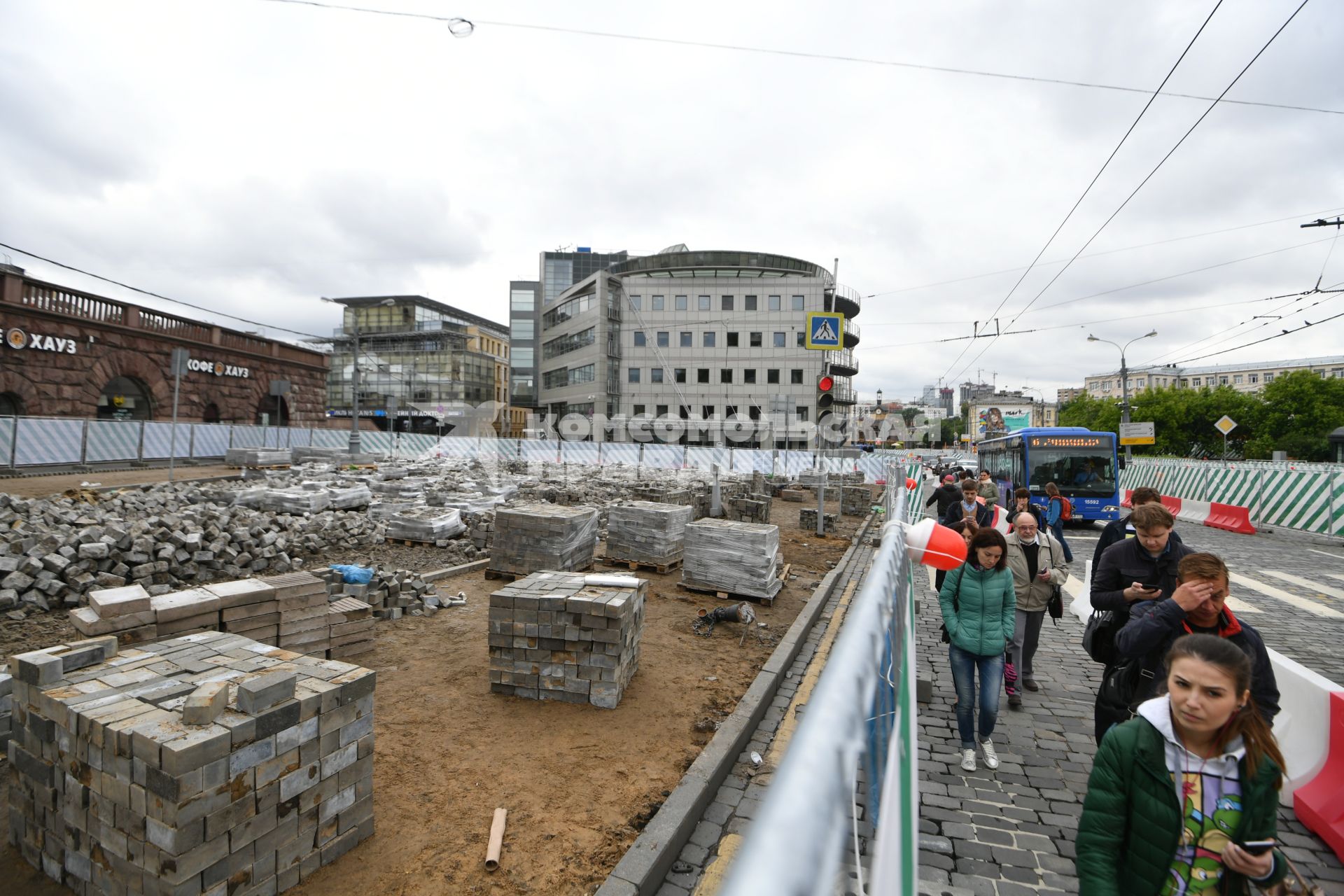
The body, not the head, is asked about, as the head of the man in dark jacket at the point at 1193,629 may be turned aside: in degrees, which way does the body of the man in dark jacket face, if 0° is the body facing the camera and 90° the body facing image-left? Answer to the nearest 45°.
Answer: approximately 0°

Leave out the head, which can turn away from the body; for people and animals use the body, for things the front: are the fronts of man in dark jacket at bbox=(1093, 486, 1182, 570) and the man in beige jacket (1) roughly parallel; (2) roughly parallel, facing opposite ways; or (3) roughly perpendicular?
roughly parallel

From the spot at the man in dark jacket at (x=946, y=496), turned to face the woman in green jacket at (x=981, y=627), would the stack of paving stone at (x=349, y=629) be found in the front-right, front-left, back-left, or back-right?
front-right

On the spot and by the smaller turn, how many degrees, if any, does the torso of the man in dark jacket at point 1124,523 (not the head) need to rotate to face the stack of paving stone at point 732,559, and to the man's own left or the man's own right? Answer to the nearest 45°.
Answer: approximately 90° to the man's own right

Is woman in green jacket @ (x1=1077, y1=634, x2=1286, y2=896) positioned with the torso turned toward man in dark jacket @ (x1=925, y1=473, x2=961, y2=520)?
no

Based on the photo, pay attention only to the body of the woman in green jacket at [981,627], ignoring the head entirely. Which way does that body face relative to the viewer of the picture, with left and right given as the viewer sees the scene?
facing the viewer

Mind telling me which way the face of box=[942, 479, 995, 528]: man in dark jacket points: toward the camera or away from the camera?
toward the camera

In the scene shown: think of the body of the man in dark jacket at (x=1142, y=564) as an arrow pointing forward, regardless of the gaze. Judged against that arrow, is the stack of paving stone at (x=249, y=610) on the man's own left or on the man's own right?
on the man's own right

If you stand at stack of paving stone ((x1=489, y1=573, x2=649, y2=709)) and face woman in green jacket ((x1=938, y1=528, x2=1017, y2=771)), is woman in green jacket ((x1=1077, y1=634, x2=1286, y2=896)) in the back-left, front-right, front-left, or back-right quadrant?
front-right

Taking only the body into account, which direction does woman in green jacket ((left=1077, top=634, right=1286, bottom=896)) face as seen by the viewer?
toward the camera

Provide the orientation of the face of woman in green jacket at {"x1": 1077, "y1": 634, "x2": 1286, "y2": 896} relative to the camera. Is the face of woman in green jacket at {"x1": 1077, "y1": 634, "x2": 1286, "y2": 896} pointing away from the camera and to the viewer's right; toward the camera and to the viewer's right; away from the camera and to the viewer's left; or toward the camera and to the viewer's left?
toward the camera and to the viewer's left

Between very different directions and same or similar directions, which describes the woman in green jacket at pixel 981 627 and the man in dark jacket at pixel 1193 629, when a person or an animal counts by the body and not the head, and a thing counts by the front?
same or similar directions

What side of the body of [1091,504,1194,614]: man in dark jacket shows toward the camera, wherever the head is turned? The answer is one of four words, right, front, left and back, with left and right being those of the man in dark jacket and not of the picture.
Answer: front

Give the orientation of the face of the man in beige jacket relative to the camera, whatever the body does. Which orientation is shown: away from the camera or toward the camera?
toward the camera

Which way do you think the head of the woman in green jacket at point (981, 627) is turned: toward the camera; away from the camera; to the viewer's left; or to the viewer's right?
toward the camera

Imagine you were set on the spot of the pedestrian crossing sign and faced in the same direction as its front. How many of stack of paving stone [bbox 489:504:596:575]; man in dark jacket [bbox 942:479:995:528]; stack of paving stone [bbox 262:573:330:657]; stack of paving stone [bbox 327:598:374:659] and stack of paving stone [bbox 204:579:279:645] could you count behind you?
0

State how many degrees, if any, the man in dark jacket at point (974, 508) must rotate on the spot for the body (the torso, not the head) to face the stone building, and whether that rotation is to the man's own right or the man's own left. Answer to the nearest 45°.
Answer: approximately 90° to the man's own right

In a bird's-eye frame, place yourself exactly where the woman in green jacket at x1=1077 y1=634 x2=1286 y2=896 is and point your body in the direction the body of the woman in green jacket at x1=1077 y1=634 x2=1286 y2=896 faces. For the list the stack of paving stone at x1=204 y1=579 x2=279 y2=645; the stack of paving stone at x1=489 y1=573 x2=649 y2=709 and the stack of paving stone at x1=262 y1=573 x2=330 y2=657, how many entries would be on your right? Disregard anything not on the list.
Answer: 3

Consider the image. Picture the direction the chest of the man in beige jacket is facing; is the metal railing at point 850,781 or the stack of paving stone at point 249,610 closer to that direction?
the metal railing

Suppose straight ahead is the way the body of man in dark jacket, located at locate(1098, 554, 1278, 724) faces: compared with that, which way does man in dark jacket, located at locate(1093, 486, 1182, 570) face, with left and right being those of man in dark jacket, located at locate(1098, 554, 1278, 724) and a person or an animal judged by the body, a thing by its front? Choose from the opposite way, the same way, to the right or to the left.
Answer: the same way
